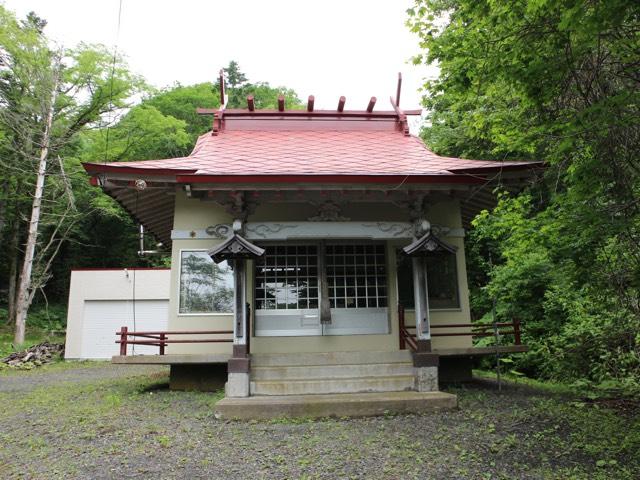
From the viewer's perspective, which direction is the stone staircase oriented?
toward the camera

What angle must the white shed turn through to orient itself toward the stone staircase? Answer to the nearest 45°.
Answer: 0° — it already faces it

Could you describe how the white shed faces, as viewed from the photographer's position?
facing the viewer

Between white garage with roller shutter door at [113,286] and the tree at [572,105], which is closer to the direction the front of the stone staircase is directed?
the tree

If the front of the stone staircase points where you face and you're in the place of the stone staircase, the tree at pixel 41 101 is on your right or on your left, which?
on your right

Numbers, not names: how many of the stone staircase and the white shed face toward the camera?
2

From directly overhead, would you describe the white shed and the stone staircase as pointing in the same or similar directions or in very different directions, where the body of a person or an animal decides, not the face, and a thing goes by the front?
same or similar directions

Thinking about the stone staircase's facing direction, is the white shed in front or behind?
behind
